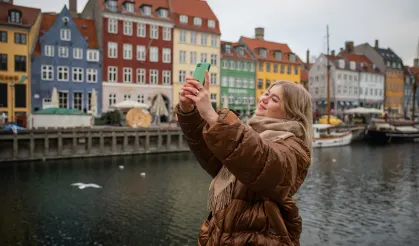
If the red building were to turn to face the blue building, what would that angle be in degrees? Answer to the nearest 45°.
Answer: approximately 90° to its right

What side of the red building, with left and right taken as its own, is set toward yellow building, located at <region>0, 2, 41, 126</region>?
right

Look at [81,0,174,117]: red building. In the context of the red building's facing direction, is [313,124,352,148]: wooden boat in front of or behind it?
in front

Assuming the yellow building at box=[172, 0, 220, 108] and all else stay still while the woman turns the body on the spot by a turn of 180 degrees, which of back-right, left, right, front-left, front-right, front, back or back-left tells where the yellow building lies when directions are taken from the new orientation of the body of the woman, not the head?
front-left

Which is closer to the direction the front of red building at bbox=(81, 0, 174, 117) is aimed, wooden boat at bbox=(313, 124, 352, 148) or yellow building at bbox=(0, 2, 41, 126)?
the wooden boat

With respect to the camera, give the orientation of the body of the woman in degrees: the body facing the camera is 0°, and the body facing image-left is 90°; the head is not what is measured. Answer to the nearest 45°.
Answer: approximately 45°

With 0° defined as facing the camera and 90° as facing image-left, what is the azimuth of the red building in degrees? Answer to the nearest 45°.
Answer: approximately 315°

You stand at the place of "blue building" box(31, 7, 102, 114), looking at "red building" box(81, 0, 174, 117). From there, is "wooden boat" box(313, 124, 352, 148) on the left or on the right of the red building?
right

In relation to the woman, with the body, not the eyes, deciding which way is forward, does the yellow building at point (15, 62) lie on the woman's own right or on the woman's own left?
on the woman's own right

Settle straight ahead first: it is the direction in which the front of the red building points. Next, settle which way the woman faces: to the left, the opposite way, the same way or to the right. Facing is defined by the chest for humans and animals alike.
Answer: to the right

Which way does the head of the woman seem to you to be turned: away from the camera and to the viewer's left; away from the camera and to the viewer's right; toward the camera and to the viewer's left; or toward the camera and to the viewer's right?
toward the camera and to the viewer's left
